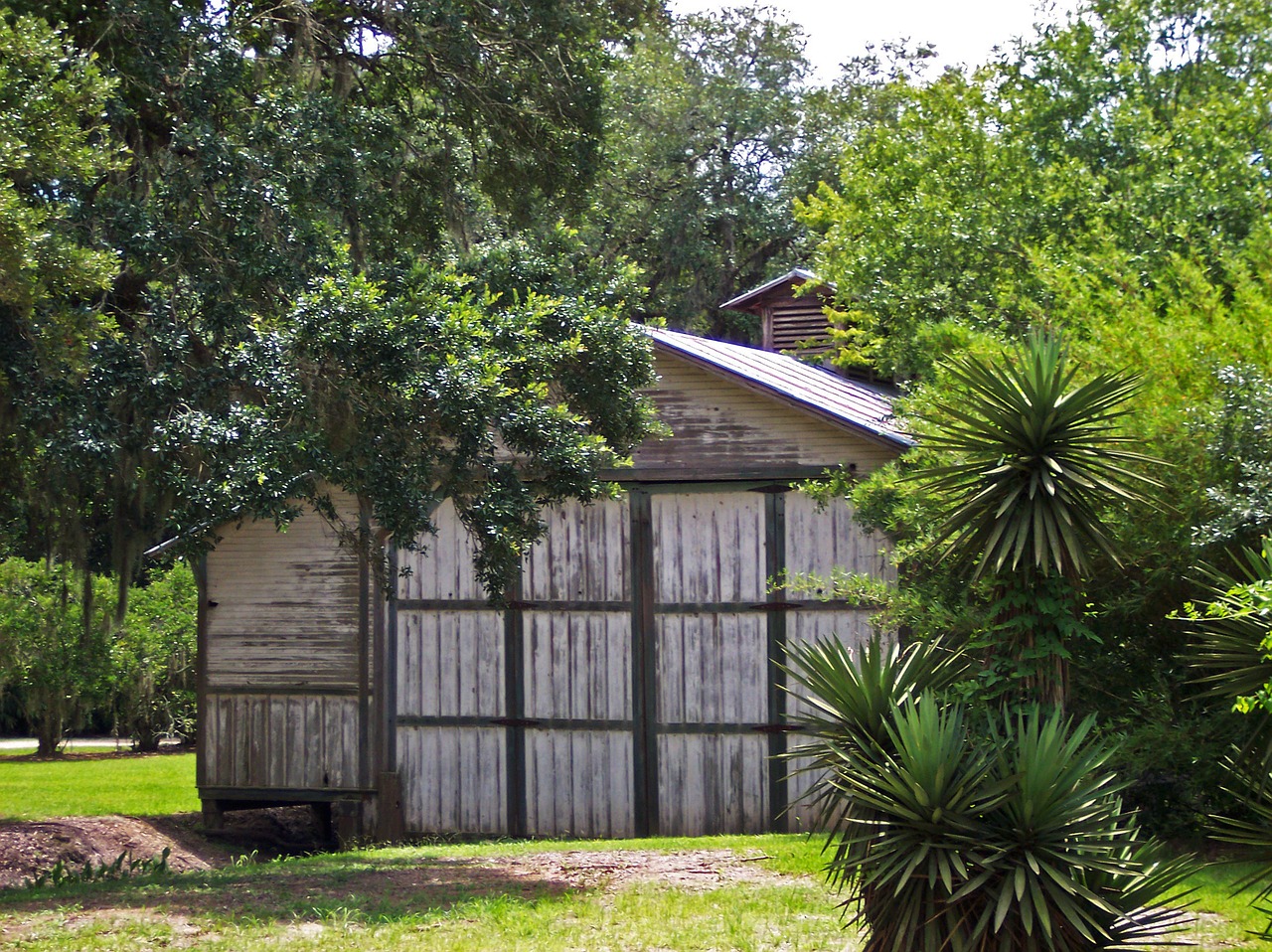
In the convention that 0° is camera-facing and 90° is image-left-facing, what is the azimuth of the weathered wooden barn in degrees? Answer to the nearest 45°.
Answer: approximately 0°

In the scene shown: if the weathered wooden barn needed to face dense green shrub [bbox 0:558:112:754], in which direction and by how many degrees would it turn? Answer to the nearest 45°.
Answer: approximately 135° to its right

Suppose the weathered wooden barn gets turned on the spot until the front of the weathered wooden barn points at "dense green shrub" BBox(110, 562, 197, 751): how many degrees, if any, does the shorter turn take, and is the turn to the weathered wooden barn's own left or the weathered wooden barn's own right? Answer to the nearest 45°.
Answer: approximately 135° to the weathered wooden barn's own right

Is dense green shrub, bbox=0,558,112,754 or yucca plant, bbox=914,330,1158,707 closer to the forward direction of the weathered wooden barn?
the yucca plant

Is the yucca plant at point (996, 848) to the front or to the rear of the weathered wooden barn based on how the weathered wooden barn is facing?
to the front

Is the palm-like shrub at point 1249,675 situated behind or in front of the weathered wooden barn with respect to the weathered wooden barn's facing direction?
in front

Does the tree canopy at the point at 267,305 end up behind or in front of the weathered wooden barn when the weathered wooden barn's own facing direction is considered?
in front

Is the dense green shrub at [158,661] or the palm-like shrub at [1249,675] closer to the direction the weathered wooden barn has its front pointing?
the palm-like shrub

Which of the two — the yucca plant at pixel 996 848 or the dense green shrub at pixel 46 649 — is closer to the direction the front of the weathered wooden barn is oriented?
the yucca plant
